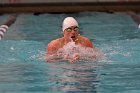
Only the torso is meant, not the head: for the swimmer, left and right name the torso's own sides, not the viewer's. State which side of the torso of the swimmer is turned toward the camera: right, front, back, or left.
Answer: front
